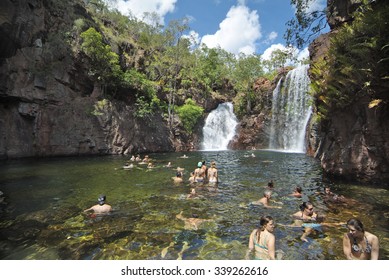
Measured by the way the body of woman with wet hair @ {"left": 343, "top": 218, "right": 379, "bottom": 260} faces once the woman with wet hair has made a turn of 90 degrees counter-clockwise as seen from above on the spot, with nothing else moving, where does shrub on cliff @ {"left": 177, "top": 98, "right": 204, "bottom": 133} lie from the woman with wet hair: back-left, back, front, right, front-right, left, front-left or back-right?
back

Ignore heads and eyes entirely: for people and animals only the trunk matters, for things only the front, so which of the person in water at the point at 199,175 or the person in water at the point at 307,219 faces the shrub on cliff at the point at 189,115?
the person in water at the point at 199,175

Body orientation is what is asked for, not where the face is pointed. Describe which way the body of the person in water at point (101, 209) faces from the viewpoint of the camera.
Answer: away from the camera

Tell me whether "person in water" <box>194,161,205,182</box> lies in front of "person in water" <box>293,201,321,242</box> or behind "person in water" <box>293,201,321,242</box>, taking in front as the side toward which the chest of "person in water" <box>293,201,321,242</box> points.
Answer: behind

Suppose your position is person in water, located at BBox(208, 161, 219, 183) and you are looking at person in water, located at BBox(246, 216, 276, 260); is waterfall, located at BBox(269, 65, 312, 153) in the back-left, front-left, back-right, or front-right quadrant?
back-left

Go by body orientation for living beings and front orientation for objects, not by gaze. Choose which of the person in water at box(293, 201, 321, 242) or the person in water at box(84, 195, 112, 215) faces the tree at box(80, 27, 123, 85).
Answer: the person in water at box(84, 195, 112, 215)

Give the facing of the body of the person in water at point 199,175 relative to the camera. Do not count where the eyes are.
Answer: away from the camera
